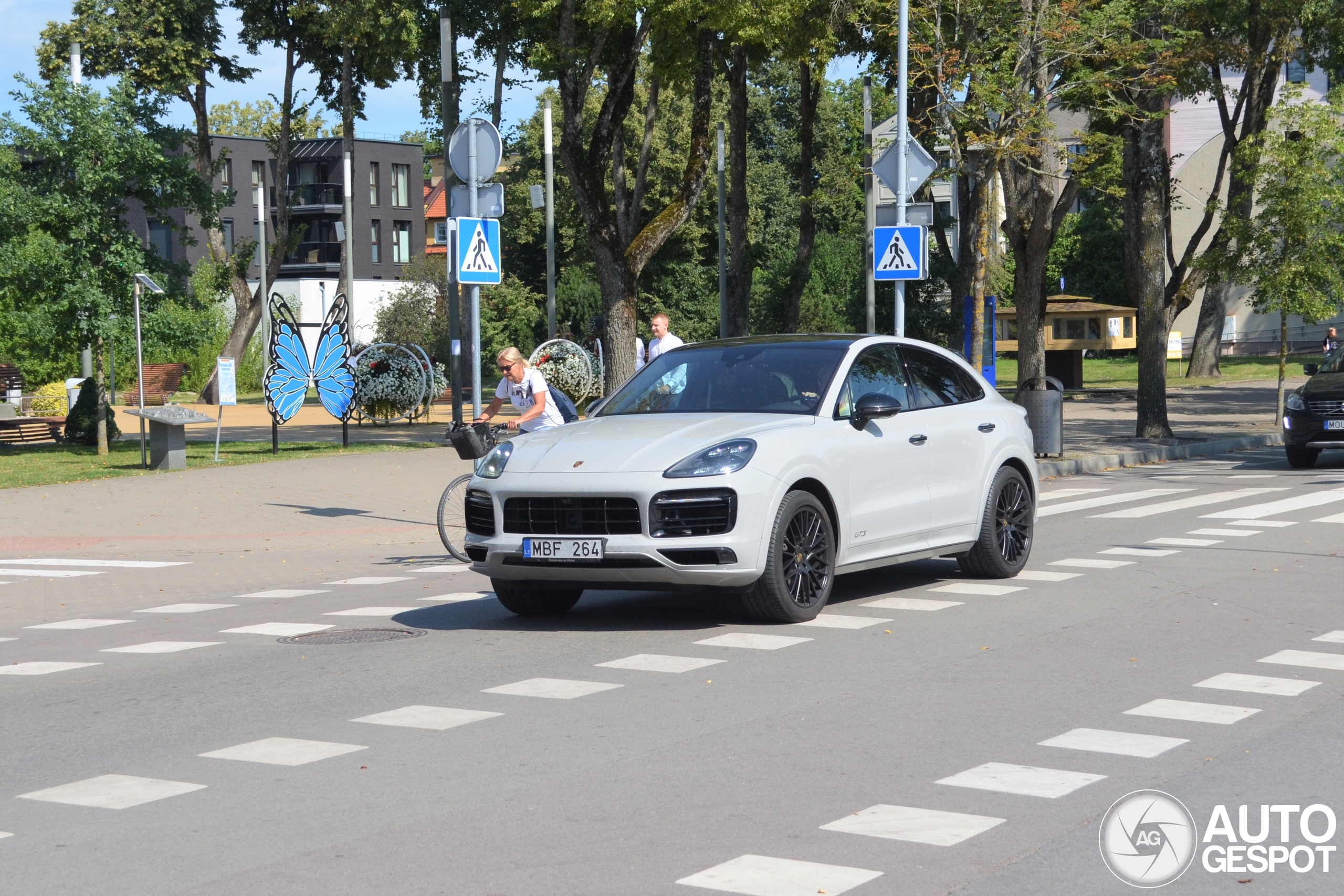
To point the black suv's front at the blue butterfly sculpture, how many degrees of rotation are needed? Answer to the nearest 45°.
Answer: approximately 45° to its right

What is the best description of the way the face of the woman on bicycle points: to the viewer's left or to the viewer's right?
to the viewer's left

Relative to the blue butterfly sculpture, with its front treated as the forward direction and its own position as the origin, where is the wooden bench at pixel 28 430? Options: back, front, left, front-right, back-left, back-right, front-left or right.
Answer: back-right

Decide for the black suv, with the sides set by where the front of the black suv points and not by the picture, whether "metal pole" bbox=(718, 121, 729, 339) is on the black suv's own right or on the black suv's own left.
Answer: on the black suv's own right

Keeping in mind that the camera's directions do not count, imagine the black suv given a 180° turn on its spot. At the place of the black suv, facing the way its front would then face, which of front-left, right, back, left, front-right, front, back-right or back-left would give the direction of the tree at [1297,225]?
front-left

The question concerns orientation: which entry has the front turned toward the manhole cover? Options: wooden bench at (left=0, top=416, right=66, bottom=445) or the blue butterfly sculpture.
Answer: the blue butterfly sculpture

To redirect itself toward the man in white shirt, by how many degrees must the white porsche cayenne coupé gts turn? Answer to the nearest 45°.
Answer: approximately 135° to its right

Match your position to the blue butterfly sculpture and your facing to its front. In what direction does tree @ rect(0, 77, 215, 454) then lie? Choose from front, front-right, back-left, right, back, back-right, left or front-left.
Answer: right

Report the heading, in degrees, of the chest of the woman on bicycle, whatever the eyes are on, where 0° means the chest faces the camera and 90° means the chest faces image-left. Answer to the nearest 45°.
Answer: approximately 45°
